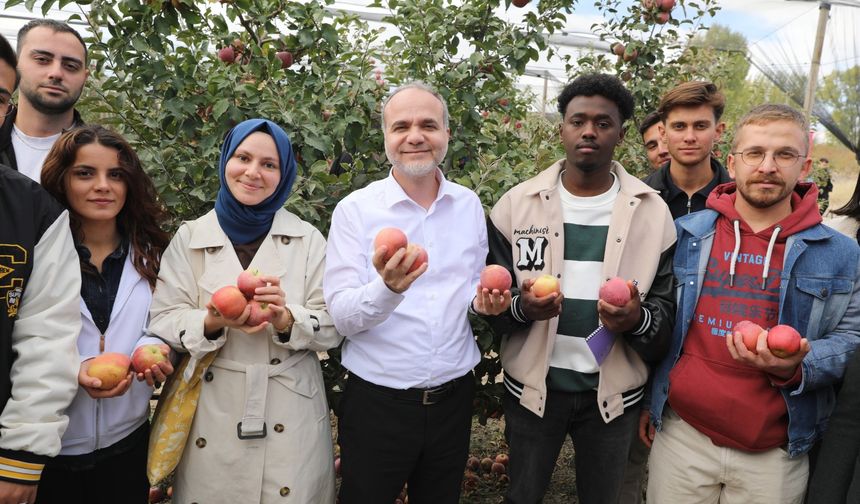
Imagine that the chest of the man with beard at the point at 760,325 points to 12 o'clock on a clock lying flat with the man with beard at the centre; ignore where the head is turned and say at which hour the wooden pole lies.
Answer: The wooden pole is roughly at 6 o'clock from the man with beard.

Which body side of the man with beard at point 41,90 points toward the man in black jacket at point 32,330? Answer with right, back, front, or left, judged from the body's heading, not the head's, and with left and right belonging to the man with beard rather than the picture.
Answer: front

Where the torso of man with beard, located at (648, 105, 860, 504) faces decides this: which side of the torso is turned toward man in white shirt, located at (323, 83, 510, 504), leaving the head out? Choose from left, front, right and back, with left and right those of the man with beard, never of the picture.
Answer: right

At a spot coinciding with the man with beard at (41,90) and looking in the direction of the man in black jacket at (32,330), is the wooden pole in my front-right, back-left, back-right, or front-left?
back-left

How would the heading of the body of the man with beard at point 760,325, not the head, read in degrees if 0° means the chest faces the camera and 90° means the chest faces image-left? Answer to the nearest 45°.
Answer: approximately 0°
